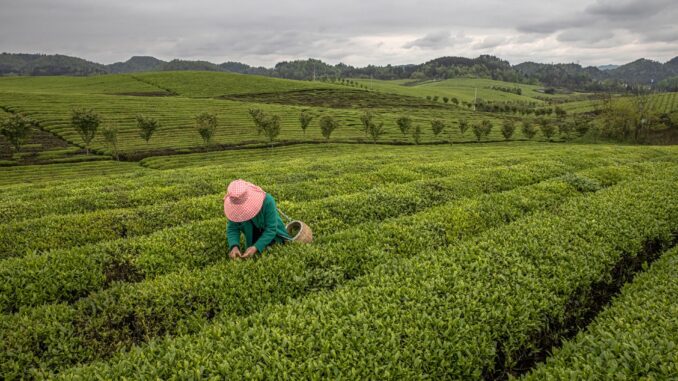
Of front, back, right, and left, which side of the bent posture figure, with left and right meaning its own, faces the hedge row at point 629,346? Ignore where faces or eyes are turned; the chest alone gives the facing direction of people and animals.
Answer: left

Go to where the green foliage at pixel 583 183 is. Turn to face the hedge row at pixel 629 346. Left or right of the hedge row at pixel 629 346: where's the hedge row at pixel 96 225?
right

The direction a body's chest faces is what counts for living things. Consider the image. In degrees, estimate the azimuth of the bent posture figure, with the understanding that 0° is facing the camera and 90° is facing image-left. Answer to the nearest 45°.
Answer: approximately 45°

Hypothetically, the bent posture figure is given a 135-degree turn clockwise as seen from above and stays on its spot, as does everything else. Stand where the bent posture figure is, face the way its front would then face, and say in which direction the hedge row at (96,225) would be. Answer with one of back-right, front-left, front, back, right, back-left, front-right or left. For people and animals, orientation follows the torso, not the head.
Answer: front-left

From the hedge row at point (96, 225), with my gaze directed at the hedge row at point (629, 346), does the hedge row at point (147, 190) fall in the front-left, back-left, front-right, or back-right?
back-left

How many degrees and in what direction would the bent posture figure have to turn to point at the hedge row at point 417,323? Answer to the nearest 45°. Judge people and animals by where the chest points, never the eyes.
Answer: approximately 90° to its left

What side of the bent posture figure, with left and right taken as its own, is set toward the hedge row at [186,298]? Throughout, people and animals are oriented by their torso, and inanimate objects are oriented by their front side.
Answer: front

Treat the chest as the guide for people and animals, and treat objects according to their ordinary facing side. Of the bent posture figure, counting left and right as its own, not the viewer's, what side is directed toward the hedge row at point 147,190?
right

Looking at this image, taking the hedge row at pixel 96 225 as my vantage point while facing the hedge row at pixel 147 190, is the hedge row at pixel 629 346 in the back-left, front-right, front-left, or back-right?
back-right
